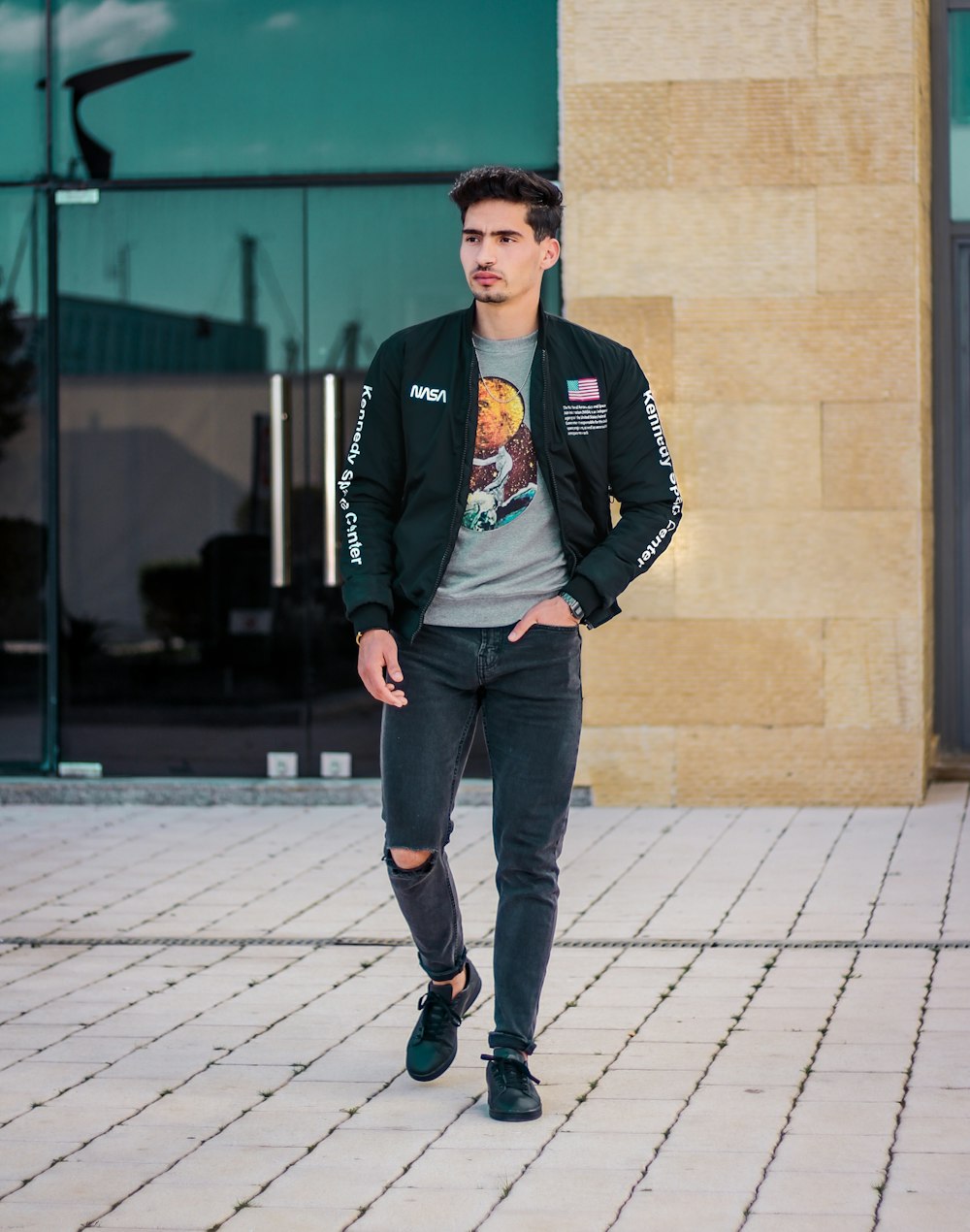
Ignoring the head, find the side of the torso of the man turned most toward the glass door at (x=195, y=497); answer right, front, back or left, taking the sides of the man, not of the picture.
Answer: back

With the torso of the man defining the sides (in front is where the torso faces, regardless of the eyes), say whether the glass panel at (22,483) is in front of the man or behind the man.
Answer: behind

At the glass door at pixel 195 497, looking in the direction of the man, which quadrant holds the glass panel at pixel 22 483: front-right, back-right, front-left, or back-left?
back-right

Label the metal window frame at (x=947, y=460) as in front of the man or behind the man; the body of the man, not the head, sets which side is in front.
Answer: behind

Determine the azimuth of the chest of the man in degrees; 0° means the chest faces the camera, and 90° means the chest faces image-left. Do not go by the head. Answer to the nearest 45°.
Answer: approximately 0°
